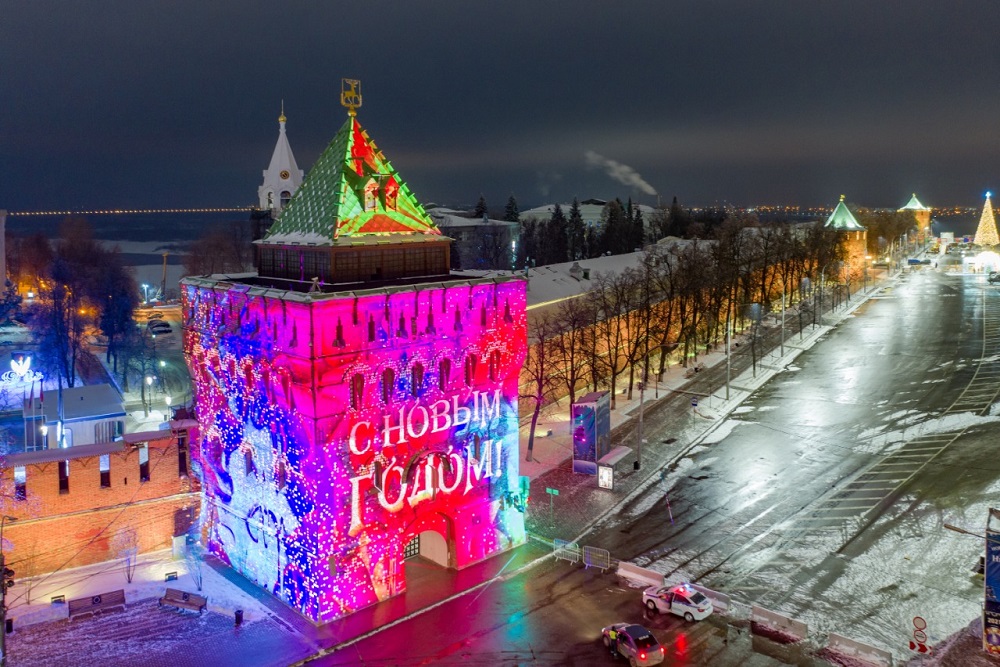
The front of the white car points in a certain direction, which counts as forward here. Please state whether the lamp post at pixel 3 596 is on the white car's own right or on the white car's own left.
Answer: on the white car's own left

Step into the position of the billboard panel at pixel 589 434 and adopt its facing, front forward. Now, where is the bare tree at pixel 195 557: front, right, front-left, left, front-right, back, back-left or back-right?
front-right

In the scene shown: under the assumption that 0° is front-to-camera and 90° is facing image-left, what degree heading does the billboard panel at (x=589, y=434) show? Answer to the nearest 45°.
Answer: approximately 0°

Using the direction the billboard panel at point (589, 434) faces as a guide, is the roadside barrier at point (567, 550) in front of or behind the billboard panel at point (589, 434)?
in front

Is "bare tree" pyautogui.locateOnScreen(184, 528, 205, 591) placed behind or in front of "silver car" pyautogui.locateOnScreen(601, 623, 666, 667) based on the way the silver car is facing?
in front

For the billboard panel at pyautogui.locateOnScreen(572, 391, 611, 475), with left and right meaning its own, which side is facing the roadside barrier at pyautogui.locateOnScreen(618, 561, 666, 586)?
front

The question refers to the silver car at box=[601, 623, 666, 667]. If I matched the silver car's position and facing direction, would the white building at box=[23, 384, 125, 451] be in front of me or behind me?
in front

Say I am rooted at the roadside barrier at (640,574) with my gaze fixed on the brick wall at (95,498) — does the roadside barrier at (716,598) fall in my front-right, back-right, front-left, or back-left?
back-left
